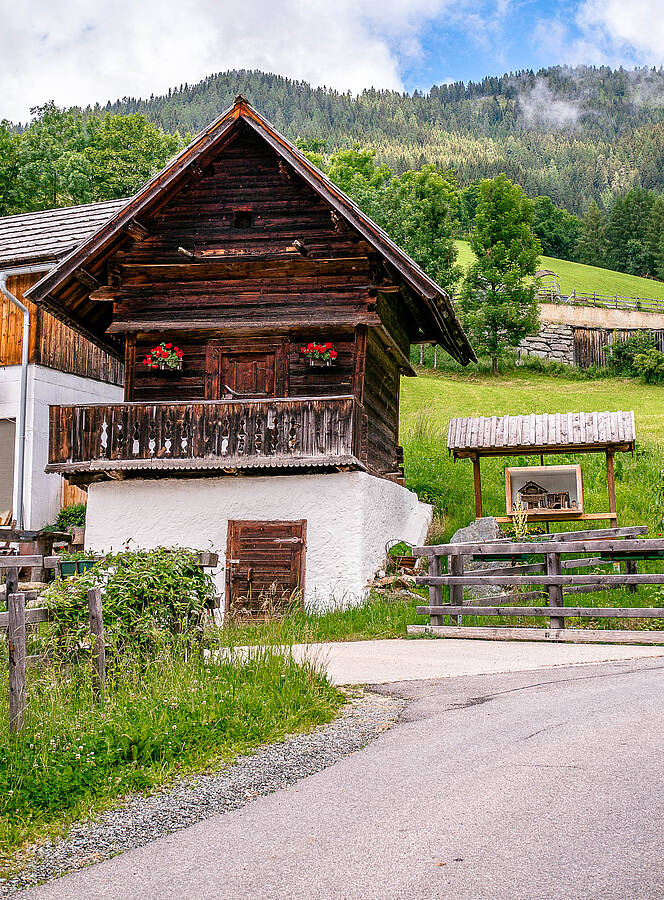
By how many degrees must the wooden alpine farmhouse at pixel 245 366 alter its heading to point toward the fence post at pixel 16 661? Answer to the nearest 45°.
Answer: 0° — it already faces it

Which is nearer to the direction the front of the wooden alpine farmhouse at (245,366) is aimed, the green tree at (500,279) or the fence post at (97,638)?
the fence post

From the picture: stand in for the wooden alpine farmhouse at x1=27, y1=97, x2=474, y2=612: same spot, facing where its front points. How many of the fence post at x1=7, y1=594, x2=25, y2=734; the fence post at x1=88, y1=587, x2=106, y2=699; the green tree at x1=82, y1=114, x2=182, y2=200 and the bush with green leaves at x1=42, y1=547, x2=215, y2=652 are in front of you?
3

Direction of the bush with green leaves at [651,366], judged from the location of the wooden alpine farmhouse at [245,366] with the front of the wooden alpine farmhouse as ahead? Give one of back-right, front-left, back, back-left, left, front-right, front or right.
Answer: back-left

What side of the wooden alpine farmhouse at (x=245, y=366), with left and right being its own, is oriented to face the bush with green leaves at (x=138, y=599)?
front

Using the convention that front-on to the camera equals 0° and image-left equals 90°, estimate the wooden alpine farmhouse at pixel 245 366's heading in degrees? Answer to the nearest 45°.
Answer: approximately 0°

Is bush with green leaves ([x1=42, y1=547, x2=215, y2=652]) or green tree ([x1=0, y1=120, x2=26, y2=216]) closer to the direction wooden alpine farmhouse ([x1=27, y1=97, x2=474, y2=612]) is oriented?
the bush with green leaves

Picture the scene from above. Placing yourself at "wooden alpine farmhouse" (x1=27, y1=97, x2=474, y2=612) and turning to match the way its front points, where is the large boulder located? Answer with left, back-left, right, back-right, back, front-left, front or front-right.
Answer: left

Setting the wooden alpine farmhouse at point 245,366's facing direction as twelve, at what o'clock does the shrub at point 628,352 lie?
The shrub is roughly at 7 o'clock from the wooden alpine farmhouse.

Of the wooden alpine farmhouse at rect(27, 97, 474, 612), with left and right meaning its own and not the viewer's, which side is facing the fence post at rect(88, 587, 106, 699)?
front

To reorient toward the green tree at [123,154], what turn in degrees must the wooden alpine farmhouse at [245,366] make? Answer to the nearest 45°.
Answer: approximately 180°

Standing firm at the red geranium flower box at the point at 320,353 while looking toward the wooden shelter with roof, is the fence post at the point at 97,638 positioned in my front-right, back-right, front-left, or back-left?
back-right

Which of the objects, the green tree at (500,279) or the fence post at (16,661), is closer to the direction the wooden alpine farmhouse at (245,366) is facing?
the fence post

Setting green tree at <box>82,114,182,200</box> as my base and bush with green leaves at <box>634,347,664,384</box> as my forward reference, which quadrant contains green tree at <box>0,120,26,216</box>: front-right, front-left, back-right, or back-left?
back-right

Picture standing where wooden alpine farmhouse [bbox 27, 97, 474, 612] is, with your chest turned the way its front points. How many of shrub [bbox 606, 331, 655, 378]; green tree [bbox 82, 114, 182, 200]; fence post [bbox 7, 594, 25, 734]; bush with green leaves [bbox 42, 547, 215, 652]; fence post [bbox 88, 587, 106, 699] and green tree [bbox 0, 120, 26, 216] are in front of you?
3
